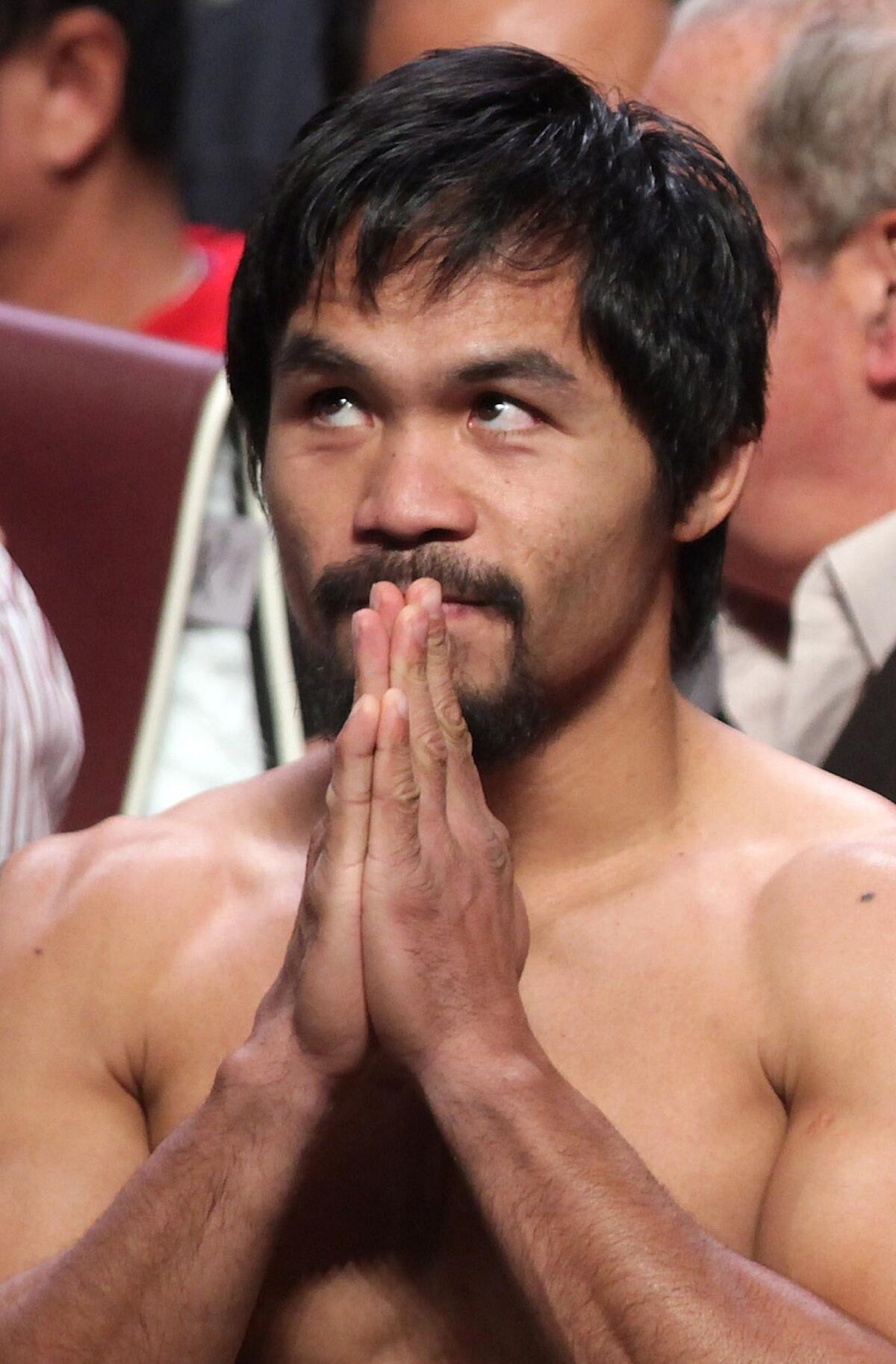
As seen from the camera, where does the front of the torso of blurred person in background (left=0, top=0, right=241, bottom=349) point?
to the viewer's left

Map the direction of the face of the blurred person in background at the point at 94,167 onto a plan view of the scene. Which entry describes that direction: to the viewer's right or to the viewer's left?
to the viewer's left

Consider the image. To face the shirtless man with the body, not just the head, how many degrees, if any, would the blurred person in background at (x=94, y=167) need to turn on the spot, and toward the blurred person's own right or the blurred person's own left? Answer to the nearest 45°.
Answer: approximately 90° to the blurred person's own left

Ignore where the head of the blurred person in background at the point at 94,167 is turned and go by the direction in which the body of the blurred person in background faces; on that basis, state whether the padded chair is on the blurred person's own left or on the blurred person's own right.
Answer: on the blurred person's own left

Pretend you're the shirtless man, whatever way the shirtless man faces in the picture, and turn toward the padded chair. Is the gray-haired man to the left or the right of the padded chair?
right

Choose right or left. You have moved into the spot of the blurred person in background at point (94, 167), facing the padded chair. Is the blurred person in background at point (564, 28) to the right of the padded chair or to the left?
left

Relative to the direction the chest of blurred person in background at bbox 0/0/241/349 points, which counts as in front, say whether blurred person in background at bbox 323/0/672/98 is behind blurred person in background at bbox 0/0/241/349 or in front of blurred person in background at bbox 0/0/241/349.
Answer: behind
